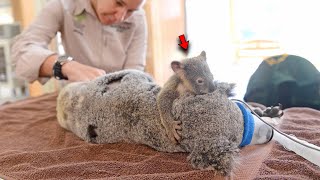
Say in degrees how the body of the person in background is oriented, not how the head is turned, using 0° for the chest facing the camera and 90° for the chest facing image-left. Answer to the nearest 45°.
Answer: approximately 0°

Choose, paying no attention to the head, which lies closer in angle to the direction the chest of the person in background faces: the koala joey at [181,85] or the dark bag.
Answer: the koala joey

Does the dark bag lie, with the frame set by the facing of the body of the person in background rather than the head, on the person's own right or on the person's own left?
on the person's own left

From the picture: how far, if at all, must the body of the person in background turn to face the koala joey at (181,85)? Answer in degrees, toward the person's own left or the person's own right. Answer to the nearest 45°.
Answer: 0° — they already face it

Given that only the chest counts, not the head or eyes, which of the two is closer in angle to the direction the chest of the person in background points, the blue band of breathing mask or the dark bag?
the blue band of breathing mask

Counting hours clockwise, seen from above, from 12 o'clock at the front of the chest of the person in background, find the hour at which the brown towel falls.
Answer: The brown towel is roughly at 12 o'clock from the person in background.
